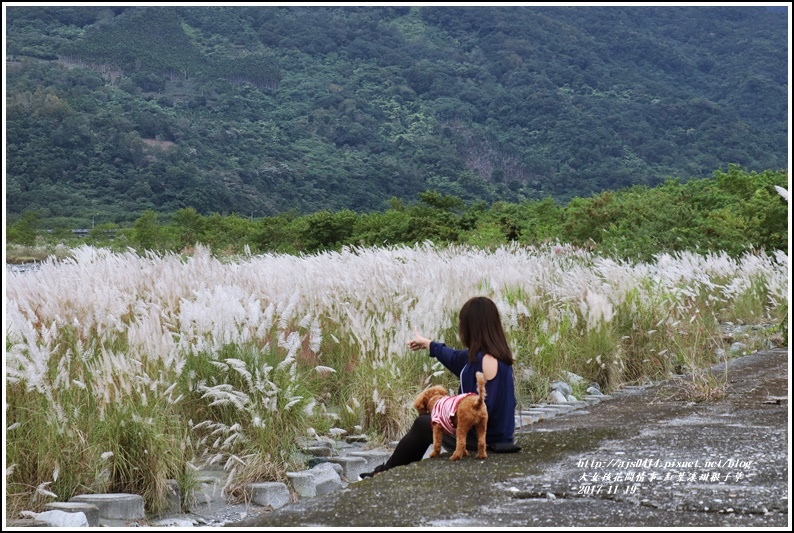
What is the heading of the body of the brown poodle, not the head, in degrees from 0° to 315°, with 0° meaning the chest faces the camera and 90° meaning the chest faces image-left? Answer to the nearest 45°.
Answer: approximately 135°

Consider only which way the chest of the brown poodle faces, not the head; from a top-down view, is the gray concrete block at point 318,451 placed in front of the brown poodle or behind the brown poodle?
in front

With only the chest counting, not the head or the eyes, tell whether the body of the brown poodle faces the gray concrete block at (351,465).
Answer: yes

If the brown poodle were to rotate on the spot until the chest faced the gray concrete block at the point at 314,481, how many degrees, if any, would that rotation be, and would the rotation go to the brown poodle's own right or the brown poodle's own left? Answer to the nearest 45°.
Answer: approximately 45° to the brown poodle's own left

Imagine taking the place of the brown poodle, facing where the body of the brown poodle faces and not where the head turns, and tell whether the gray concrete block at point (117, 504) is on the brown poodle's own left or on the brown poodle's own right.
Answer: on the brown poodle's own left

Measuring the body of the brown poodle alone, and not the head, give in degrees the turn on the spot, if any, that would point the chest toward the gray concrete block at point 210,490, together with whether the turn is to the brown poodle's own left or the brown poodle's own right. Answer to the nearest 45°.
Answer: approximately 45° to the brown poodle's own left

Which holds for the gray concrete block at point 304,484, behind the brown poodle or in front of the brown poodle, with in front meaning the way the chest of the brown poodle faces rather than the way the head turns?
in front

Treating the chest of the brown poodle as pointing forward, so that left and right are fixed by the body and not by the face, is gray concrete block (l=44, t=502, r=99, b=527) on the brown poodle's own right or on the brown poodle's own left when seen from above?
on the brown poodle's own left

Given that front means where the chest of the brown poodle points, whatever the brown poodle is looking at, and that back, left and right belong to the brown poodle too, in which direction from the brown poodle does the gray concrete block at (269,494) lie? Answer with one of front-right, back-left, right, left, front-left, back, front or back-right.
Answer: front-left
